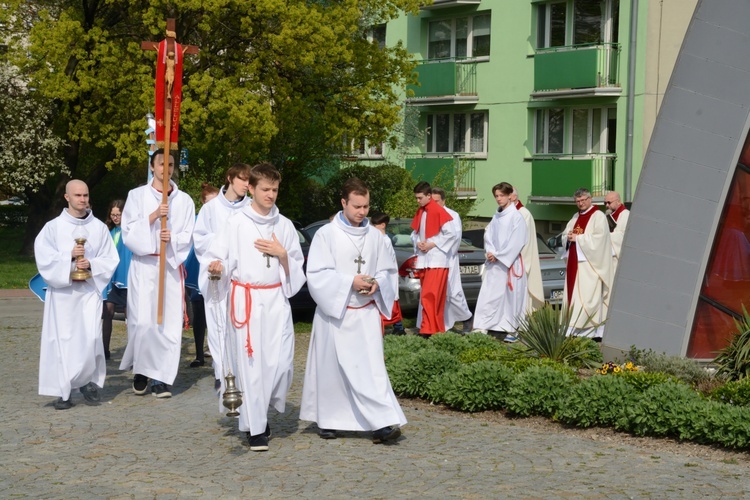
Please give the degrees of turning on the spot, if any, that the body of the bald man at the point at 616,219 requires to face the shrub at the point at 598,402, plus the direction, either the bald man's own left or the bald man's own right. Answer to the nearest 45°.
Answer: approximately 45° to the bald man's own left

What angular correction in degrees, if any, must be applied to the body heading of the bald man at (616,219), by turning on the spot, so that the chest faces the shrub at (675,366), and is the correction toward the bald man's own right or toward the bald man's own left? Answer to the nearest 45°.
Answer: approximately 45° to the bald man's own left

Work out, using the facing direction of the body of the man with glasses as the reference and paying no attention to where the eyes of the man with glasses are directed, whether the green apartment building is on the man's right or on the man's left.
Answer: on the man's right

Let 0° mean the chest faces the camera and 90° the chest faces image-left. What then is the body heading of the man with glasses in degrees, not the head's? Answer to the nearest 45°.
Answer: approximately 45°

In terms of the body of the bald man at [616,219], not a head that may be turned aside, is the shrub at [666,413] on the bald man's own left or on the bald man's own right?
on the bald man's own left

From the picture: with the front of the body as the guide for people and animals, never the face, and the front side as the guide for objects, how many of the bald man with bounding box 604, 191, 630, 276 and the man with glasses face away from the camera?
0

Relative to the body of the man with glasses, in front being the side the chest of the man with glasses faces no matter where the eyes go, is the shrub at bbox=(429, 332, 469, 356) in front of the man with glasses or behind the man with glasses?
in front

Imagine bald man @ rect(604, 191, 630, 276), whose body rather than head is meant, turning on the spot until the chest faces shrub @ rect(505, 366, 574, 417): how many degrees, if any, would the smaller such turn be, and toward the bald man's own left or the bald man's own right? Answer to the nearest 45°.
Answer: approximately 45° to the bald man's own left

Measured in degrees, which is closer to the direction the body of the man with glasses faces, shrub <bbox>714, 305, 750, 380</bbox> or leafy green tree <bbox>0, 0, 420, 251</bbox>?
the shrub

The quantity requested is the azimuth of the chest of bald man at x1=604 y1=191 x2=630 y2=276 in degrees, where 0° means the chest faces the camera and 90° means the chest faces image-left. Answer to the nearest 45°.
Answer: approximately 45°

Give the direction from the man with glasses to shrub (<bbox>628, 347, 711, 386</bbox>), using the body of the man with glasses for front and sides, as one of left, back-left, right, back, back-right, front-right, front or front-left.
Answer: front-left

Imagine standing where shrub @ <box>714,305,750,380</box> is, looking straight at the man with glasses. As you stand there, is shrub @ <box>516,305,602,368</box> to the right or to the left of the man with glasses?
left

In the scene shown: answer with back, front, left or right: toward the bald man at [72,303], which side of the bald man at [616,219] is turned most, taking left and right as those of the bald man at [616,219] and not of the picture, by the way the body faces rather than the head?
front

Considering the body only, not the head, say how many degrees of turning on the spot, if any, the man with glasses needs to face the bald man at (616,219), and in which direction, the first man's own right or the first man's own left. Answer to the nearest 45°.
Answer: approximately 135° to the first man's own right

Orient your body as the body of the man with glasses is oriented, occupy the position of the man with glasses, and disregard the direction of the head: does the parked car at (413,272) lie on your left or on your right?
on your right

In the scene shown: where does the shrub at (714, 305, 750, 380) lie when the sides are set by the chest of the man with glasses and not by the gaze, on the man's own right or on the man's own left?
on the man's own left
